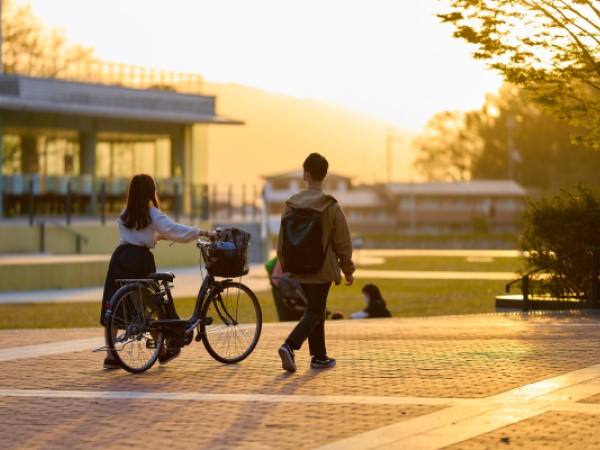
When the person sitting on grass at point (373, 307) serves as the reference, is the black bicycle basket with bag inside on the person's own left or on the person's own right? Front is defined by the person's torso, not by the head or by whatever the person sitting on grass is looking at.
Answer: on the person's own left

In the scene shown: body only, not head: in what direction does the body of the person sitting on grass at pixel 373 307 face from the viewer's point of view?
to the viewer's left

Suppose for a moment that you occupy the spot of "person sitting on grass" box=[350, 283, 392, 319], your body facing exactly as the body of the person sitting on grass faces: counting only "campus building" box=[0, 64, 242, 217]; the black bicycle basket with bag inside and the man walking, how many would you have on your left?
2

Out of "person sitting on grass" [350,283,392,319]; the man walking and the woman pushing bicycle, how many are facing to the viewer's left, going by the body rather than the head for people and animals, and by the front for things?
1

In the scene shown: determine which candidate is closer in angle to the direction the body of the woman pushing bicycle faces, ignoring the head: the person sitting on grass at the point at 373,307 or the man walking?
the person sitting on grass

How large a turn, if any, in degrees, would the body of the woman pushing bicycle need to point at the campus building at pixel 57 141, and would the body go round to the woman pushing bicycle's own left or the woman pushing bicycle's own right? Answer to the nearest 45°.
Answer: approximately 45° to the woman pushing bicycle's own left

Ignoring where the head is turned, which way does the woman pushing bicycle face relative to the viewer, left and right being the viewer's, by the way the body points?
facing away from the viewer and to the right of the viewer

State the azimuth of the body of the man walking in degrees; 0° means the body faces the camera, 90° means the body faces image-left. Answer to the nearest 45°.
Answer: approximately 225°

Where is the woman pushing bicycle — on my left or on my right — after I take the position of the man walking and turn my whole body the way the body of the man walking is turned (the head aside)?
on my left

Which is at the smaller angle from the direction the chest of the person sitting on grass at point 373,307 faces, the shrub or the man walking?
the man walking

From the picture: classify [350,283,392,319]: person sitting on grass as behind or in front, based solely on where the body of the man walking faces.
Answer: in front

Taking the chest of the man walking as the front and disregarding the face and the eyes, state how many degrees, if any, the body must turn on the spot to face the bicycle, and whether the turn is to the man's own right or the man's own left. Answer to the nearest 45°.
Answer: approximately 135° to the man's own left

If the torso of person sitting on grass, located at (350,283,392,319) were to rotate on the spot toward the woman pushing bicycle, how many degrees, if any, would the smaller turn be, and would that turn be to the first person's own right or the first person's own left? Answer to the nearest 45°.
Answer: approximately 90° to the first person's own left

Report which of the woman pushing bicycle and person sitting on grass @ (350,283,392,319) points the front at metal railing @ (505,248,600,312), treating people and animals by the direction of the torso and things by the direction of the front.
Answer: the woman pushing bicycle
